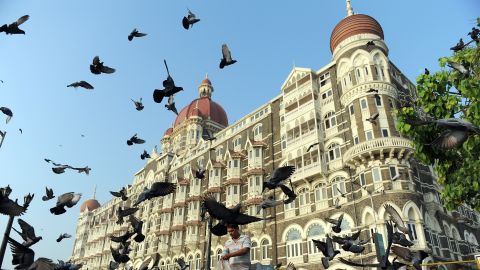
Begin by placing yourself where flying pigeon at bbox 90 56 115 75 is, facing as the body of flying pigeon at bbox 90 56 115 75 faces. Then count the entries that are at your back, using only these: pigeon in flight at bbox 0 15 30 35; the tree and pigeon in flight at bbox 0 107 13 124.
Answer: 1

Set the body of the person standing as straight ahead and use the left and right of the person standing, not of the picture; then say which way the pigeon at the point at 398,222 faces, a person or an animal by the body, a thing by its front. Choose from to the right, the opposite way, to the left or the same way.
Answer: to the left

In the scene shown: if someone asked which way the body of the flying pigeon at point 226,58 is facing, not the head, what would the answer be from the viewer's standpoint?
to the viewer's right

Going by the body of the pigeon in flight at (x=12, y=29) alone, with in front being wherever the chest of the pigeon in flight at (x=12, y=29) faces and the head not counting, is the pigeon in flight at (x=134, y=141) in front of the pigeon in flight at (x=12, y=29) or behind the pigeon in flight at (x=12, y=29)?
behind

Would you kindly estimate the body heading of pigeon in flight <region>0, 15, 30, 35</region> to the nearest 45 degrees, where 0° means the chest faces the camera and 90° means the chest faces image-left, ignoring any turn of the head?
approximately 90°

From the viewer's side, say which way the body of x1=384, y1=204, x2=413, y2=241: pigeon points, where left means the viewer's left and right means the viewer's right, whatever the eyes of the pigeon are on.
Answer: facing to the right of the viewer

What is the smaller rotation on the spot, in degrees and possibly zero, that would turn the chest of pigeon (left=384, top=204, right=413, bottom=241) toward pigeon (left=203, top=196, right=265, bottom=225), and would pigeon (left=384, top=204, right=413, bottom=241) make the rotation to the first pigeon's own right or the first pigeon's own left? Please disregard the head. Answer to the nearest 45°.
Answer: approximately 90° to the first pigeon's own right
